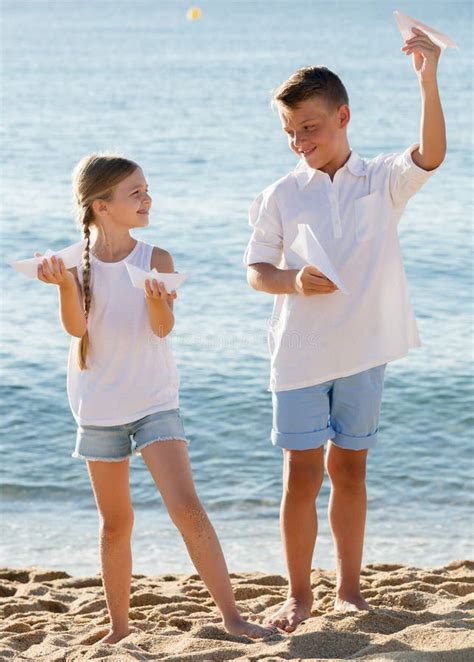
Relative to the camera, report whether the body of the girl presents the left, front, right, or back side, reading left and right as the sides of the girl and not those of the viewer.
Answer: front

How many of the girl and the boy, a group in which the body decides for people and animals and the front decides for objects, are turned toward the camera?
2

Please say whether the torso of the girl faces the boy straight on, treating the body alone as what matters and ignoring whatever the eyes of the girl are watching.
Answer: no

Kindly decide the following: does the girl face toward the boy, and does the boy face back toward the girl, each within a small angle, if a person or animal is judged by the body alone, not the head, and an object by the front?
no

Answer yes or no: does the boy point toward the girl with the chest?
no

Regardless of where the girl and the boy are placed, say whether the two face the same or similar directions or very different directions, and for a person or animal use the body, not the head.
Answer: same or similar directions

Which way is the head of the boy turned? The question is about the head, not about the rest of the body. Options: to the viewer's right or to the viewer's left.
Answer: to the viewer's left

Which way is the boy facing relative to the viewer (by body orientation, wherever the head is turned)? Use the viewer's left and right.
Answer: facing the viewer
